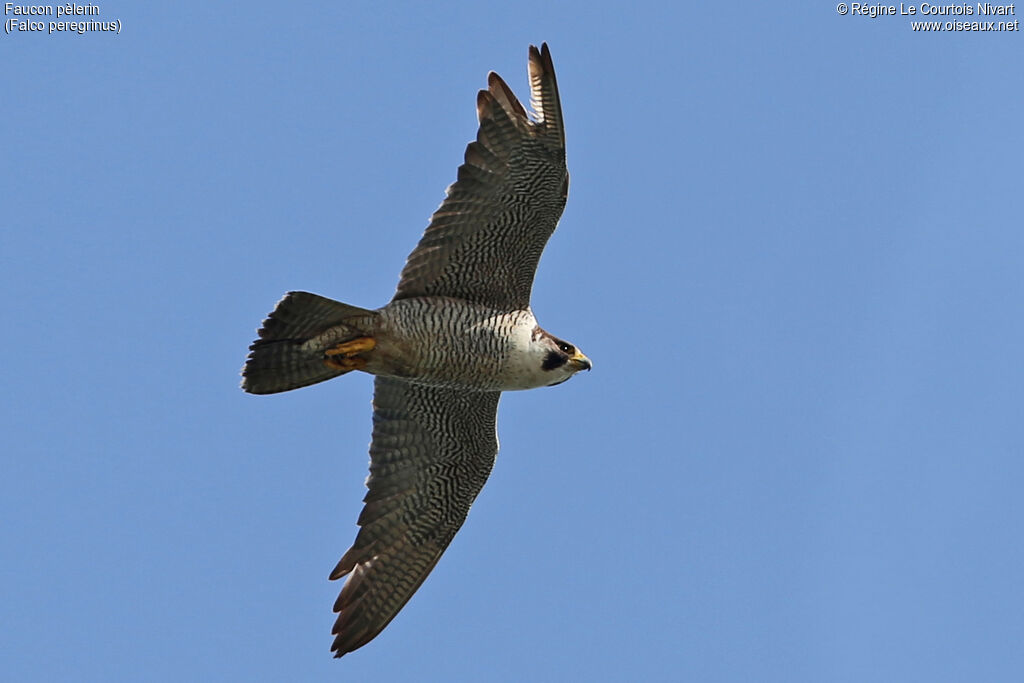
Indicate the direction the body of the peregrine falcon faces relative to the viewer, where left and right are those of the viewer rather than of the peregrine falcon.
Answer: facing to the right of the viewer
